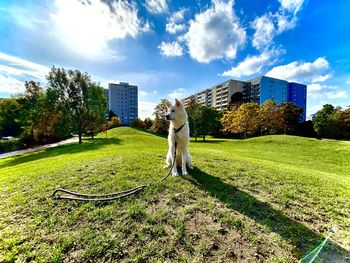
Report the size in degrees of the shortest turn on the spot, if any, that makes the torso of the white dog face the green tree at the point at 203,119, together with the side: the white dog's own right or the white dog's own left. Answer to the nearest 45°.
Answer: approximately 180°

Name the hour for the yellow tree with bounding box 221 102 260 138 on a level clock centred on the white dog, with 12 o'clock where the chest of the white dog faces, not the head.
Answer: The yellow tree is roughly at 7 o'clock from the white dog.

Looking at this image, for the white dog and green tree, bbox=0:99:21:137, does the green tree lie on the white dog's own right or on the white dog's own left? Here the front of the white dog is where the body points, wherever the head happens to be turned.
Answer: on the white dog's own right

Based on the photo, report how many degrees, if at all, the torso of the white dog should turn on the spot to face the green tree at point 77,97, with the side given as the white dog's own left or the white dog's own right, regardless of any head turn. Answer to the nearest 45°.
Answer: approximately 135° to the white dog's own right

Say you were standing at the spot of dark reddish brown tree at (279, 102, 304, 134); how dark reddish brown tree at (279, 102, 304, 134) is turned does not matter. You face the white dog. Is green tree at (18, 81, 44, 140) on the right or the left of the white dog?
right

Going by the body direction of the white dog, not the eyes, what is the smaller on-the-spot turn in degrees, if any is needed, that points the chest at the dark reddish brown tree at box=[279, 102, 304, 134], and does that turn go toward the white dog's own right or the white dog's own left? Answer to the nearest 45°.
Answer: approximately 135° to the white dog's own left

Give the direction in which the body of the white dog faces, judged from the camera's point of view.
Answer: toward the camera

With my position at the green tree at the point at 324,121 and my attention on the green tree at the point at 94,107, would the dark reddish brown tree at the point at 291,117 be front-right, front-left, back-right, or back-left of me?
front-right

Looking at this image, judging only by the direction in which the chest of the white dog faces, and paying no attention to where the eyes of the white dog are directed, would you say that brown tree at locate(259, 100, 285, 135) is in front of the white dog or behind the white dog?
behind

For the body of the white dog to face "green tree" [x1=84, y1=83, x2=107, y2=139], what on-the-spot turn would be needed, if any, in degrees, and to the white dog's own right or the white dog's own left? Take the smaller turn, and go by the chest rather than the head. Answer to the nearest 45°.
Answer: approximately 135° to the white dog's own right
